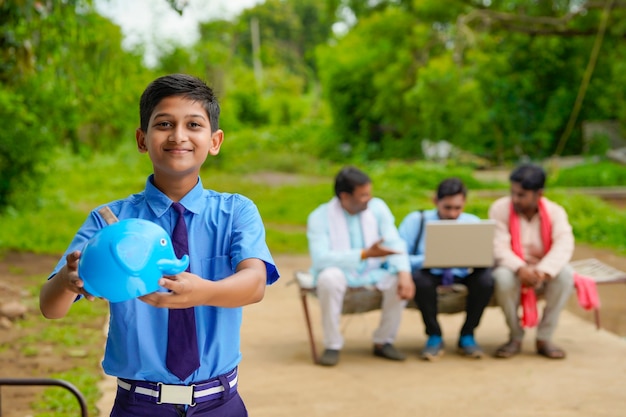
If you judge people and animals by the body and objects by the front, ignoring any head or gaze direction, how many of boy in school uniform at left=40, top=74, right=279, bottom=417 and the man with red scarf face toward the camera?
2

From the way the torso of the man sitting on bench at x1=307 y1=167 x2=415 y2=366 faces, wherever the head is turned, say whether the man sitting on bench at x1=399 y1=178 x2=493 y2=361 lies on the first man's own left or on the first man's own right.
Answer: on the first man's own left

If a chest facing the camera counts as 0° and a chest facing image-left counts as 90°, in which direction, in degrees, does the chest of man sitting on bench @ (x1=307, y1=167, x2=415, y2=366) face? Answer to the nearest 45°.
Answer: approximately 0°

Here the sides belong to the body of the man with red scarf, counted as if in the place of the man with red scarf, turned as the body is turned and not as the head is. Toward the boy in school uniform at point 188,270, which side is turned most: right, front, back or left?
front

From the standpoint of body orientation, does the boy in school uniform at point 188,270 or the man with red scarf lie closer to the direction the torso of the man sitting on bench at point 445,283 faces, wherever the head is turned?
the boy in school uniform

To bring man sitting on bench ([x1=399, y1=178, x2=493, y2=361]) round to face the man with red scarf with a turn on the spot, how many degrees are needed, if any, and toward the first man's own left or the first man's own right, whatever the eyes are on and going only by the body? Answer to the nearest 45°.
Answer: approximately 90° to the first man's own left
